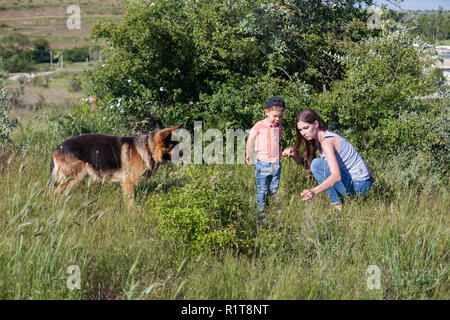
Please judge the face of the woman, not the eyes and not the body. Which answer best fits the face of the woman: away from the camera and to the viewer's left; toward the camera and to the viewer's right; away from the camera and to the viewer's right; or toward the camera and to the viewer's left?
toward the camera and to the viewer's left

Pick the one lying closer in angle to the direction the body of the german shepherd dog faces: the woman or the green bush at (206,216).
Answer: the woman

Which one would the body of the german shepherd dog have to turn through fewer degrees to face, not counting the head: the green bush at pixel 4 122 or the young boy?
the young boy

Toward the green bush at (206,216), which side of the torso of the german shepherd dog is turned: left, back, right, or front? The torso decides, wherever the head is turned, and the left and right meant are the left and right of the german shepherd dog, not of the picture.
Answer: right

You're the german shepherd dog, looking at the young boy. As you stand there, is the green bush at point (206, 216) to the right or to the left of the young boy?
right

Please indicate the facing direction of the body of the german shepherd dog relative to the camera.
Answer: to the viewer's right

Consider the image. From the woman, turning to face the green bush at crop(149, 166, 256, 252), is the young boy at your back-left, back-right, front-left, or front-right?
front-right

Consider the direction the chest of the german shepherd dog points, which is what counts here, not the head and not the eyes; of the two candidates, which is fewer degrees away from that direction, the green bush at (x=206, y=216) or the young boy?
the young boy

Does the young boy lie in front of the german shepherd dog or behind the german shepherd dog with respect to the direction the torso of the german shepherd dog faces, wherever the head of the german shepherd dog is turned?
in front

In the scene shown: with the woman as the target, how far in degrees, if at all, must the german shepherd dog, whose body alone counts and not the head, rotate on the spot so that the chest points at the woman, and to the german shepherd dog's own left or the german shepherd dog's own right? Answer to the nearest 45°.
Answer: approximately 45° to the german shepherd dog's own right
